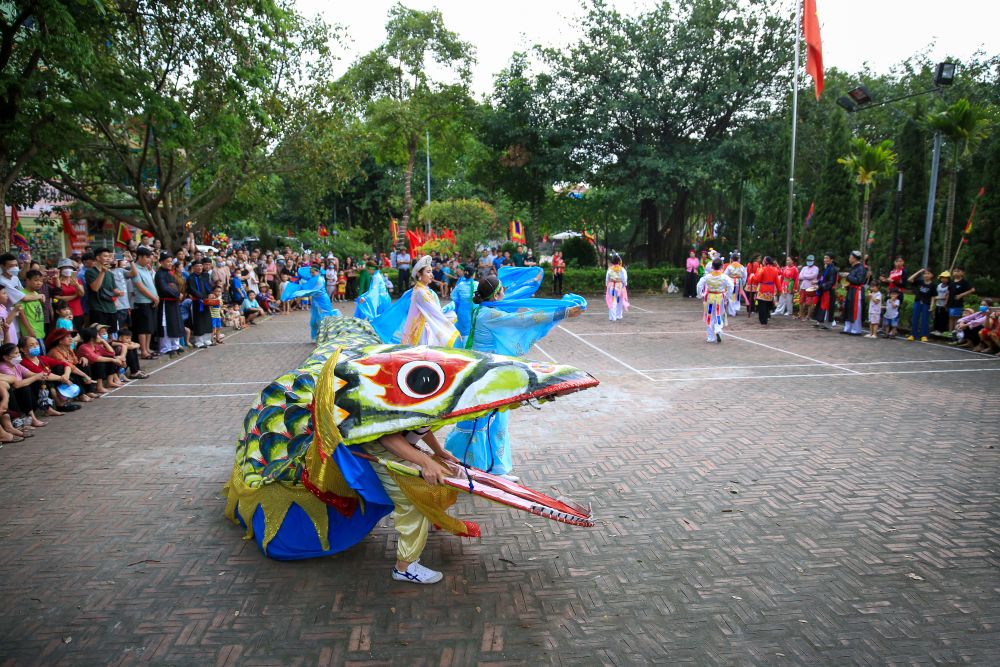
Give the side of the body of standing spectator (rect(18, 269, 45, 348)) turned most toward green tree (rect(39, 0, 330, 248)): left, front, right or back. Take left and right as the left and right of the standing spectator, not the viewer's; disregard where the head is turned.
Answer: left

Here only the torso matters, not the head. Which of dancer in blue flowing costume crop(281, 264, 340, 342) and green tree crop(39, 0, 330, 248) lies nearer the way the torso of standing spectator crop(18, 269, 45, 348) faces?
the dancer in blue flowing costume

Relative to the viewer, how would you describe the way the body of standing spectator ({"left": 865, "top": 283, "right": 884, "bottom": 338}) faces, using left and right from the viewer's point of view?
facing to the left of the viewer

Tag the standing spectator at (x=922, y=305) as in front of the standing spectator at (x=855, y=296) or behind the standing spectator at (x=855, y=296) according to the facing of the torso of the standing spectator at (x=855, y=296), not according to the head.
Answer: behind

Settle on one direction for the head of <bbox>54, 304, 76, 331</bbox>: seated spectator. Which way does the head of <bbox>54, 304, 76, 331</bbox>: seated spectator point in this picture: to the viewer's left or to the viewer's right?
to the viewer's right

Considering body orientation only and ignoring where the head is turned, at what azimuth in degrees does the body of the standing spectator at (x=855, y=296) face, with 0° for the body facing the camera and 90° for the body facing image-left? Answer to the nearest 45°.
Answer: approximately 90°

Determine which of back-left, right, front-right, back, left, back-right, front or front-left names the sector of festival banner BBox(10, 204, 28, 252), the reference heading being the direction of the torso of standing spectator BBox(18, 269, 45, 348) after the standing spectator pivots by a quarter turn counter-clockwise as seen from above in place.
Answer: front-left

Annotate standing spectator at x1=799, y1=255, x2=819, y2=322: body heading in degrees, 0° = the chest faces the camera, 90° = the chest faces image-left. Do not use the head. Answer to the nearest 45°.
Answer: approximately 45°
